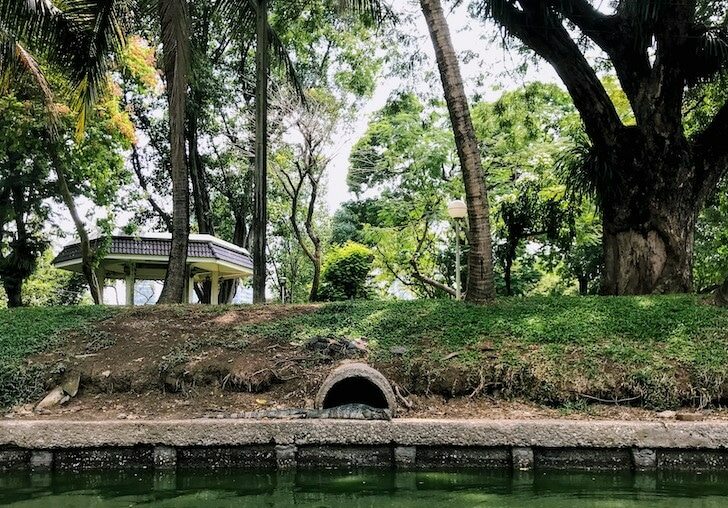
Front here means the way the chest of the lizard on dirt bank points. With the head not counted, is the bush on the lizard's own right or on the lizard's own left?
on the lizard's own left

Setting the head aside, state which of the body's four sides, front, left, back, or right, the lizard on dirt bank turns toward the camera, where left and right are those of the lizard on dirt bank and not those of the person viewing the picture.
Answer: right

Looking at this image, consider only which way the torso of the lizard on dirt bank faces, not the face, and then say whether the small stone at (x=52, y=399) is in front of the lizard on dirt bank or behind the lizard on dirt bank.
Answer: behind

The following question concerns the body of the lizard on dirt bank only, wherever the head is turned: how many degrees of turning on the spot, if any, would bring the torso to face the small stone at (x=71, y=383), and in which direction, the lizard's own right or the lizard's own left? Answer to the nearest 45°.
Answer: approximately 135° to the lizard's own left

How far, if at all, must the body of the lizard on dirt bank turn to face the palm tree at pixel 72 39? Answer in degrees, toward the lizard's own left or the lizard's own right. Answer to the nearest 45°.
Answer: approximately 135° to the lizard's own left

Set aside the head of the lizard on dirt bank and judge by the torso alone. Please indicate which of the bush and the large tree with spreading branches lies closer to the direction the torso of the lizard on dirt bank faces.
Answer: the large tree with spreading branches

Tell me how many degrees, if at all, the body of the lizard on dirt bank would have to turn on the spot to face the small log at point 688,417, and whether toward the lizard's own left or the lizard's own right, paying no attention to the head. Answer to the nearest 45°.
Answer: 0° — it already faces it

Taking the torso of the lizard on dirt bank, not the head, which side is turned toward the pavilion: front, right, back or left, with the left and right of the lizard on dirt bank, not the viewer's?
left
